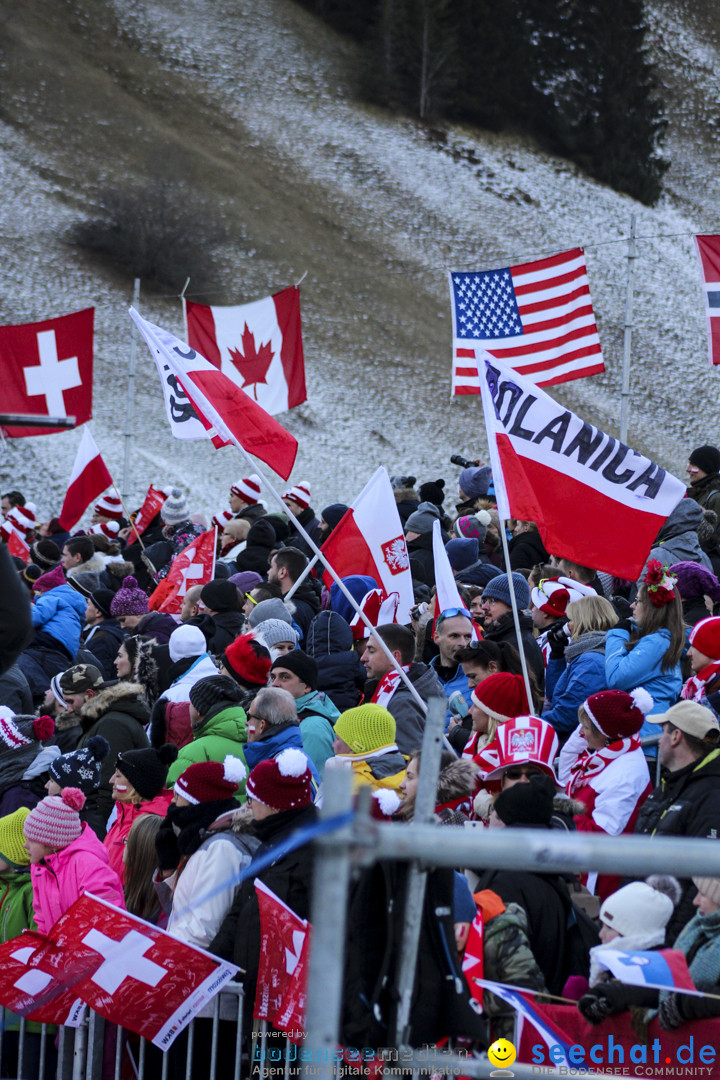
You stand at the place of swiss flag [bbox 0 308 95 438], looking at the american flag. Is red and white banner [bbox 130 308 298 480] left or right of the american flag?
right

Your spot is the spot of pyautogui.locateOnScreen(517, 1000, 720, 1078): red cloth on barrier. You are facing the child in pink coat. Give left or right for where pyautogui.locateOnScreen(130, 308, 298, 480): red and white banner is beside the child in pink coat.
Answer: right

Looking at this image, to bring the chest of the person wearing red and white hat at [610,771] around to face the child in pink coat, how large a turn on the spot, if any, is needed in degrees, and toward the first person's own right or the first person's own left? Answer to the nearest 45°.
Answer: approximately 45° to the first person's own left
